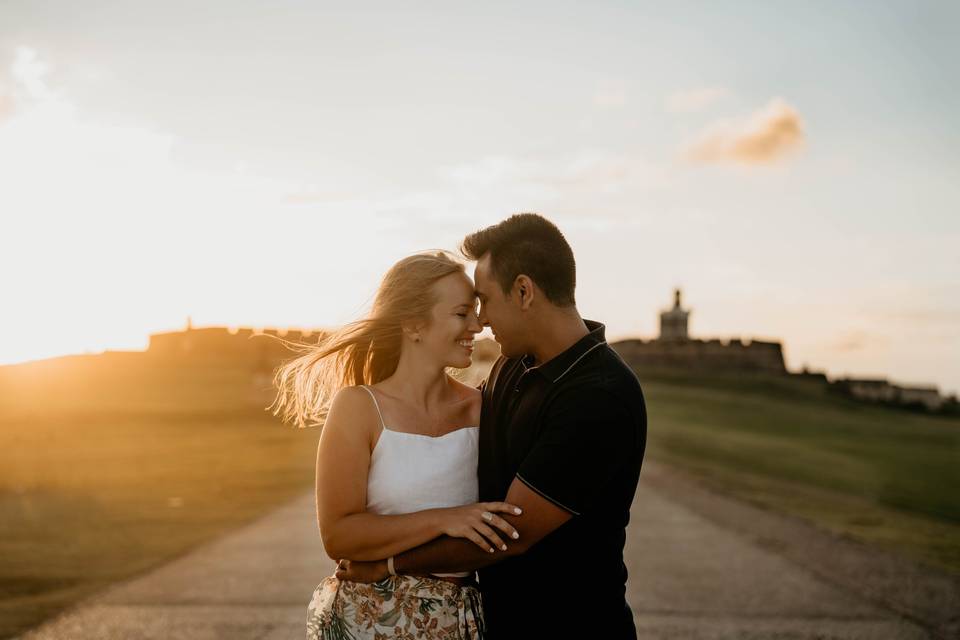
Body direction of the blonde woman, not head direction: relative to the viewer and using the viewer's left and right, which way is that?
facing the viewer and to the right of the viewer

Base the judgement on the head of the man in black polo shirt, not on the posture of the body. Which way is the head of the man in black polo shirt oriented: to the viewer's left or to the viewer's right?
to the viewer's left

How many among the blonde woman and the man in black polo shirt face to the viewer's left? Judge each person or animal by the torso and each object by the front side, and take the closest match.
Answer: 1

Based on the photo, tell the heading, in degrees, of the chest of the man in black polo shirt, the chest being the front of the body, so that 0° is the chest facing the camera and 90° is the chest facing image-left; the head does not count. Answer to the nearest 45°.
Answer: approximately 90°

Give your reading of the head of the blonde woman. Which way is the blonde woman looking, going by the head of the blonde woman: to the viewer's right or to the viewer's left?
to the viewer's right

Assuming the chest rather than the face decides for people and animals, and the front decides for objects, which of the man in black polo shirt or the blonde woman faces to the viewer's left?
the man in black polo shirt
